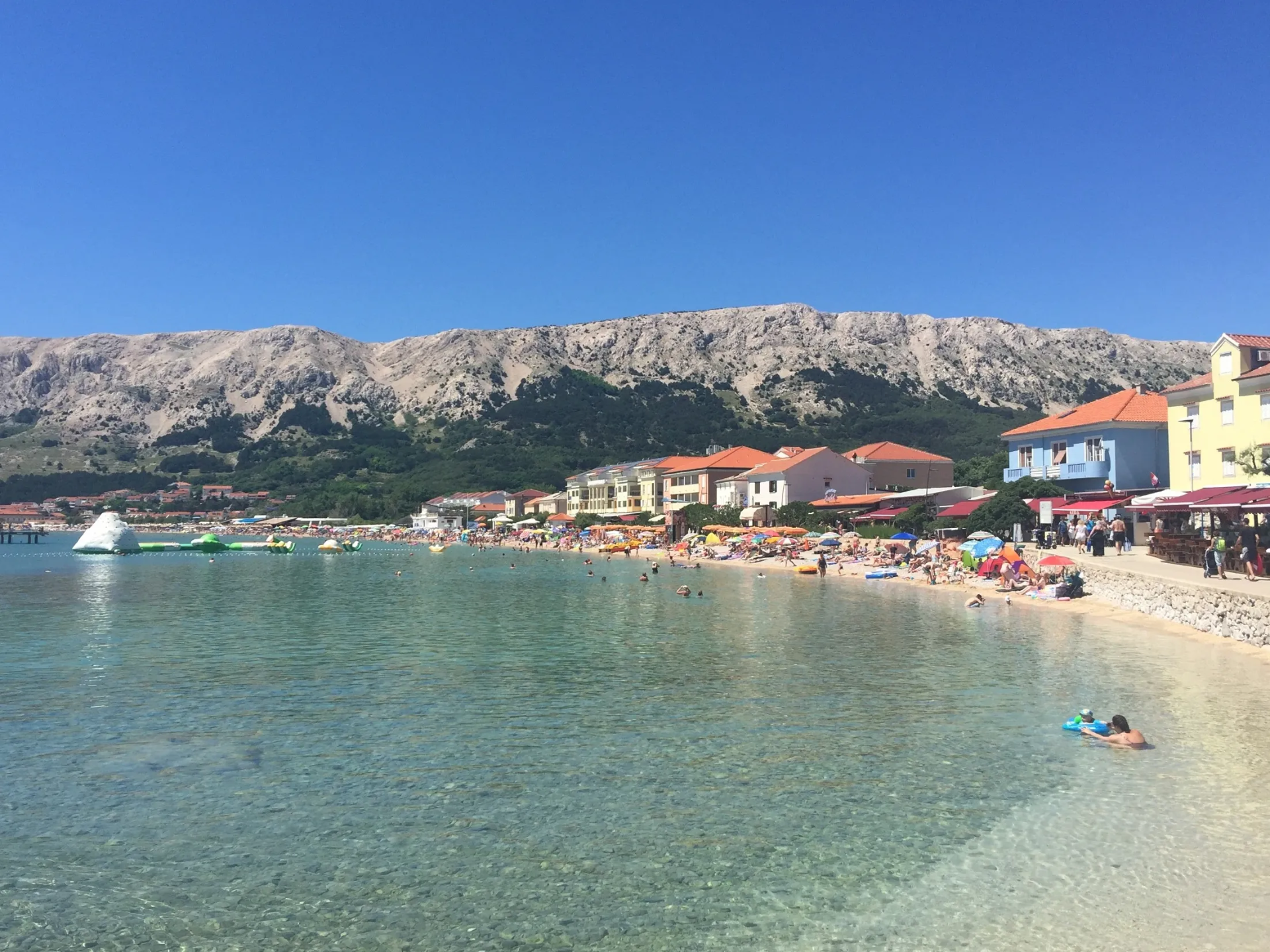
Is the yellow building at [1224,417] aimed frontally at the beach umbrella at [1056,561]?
yes

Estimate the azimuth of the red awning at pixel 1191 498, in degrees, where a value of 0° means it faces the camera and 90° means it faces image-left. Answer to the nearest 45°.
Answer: approximately 45°

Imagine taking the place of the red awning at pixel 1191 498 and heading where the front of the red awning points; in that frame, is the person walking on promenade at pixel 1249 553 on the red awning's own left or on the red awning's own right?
on the red awning's own left

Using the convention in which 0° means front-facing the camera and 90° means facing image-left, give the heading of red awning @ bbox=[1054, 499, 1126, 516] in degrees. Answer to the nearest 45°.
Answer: approximately 45°

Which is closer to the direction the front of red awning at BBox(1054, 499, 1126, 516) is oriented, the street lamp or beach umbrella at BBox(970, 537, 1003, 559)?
the beach umbrella

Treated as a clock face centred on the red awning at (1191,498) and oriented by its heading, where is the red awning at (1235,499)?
the red awning at (1235,499) is roughly at 10 o'clock from the red awning at (1191,498).
